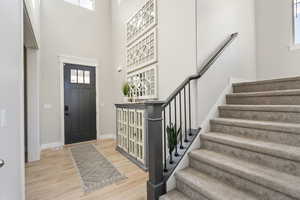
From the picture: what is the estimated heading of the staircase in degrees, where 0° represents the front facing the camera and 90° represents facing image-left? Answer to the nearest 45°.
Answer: approximately 45°

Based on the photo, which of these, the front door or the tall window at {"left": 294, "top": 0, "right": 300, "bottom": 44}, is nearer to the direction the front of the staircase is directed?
the front door

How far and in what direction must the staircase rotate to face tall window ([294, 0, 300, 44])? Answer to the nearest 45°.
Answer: approximately 180°

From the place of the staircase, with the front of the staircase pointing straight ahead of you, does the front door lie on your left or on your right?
on your right

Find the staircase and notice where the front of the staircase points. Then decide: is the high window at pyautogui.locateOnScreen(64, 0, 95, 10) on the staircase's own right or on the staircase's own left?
on the staircase's own right
